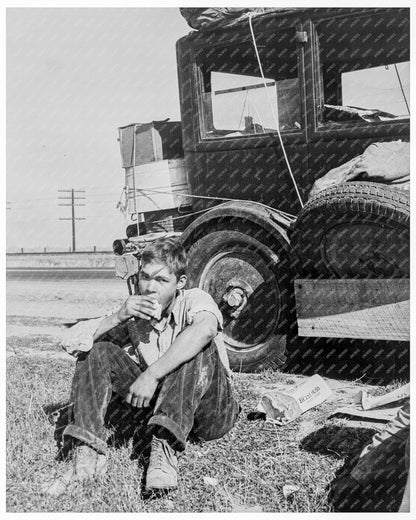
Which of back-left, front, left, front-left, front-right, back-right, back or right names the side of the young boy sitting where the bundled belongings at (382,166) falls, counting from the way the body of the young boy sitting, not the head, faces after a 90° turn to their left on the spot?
left

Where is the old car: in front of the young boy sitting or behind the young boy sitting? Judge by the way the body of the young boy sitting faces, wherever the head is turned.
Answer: behind
